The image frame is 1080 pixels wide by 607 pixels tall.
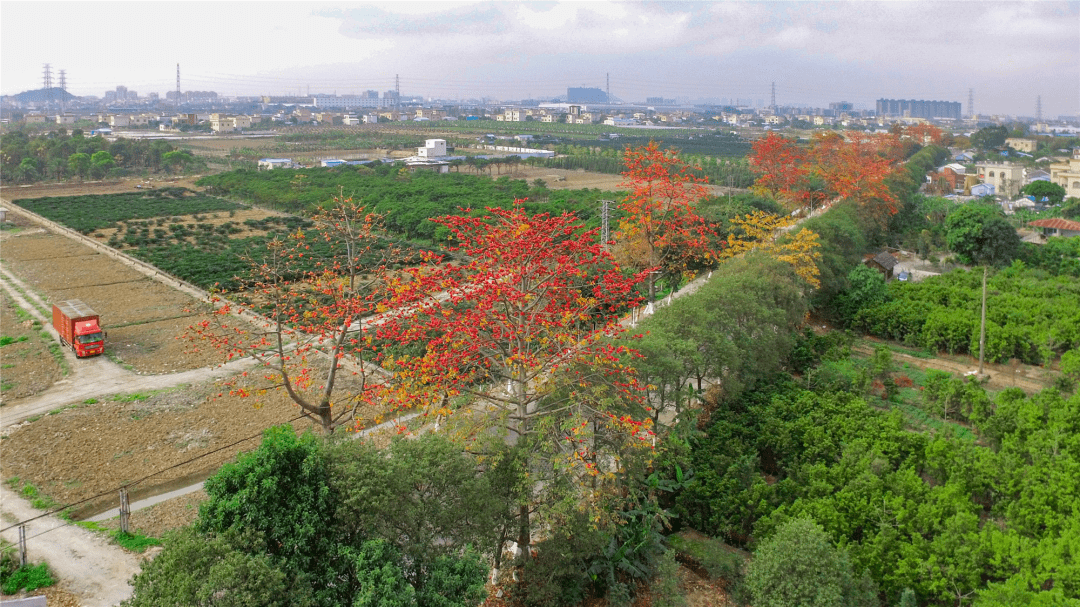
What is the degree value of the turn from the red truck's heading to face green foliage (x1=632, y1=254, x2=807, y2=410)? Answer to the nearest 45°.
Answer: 0° — it already faces it

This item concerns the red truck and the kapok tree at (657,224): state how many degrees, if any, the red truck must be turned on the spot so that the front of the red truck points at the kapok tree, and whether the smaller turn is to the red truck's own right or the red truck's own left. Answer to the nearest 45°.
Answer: approximately 45° to the red truck's own left

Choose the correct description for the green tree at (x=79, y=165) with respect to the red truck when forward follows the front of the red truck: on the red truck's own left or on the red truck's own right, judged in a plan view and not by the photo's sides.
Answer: on the red truck's own left

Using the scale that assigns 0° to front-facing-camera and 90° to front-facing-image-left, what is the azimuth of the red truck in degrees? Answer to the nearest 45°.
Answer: approximately 315°

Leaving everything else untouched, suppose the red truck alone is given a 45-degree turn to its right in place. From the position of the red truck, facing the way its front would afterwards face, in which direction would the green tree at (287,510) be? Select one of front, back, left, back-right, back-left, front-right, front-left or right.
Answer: front

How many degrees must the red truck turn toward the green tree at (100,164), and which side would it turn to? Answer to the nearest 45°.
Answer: approximately 135° to its left
